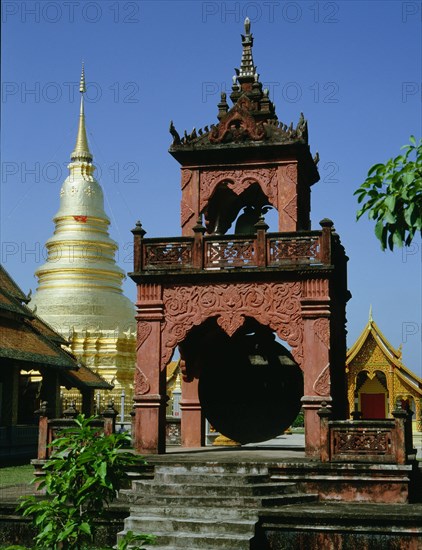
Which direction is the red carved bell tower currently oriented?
toward the camera

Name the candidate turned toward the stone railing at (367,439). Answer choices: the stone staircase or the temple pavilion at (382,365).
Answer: the temple pavilion

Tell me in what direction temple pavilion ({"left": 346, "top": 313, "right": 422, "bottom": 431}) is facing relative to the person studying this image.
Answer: facing the viewer

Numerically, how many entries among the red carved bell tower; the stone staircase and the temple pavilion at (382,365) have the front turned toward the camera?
3

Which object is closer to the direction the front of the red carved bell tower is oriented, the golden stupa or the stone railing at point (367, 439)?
the stone railing

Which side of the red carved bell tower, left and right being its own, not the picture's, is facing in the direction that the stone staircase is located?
front

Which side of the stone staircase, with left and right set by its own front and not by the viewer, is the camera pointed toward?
front

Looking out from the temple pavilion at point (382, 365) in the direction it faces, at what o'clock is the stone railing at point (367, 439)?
The stone railing is roughly at 12 o'clock from the temple pavilion.
